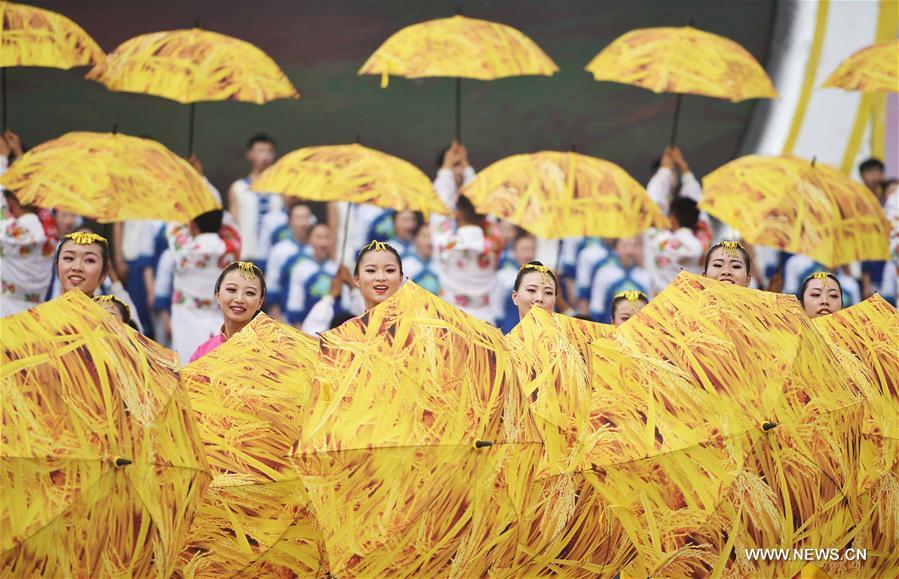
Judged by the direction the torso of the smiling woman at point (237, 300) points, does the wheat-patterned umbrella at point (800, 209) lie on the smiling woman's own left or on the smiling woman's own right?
on the smiling woman's own left

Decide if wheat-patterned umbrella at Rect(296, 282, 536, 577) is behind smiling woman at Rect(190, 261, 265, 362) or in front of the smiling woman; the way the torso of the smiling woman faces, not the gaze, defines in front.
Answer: in front

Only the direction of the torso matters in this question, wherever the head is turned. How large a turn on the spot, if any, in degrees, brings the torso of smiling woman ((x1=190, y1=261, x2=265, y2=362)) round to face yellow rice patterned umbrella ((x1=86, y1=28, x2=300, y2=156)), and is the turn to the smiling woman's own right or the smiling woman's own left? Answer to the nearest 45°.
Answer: approximately 180°

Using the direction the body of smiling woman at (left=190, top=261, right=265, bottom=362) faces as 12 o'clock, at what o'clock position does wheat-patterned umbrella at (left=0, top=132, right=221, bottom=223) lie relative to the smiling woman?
The wheat-patterned umbrella is roughly at 5 o'clock from the smiling woman.

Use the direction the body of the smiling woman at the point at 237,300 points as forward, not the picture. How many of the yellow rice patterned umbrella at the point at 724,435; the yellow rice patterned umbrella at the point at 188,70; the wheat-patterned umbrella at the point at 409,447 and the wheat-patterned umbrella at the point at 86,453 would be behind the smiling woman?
1

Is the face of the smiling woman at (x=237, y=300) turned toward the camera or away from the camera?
toward the camera

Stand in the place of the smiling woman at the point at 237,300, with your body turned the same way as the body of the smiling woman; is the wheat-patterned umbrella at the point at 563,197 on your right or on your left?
on your left

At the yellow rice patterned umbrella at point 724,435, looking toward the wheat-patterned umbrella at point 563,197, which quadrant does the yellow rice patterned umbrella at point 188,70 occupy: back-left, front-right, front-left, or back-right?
front-left

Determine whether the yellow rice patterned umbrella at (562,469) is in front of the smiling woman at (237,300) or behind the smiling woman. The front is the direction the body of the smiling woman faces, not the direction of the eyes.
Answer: in front

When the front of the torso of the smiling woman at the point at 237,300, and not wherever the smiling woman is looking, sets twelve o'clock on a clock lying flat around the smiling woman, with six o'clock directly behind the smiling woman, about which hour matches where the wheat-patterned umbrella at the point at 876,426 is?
The wheat-patterned umbrella is roughly at 10 o'clock from the smiling woman.

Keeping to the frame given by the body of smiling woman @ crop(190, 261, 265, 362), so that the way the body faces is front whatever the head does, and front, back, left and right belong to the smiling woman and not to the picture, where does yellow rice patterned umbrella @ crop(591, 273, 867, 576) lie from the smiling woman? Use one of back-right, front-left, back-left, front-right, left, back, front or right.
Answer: front-left

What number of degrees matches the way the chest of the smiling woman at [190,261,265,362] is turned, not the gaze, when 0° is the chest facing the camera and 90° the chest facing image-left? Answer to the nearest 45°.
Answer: approximately 0°

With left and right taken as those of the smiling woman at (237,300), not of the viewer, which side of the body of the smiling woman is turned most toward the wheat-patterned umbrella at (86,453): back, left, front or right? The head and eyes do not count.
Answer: front

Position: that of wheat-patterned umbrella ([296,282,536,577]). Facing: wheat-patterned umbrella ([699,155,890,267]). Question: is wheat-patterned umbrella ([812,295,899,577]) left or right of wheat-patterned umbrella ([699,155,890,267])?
right
